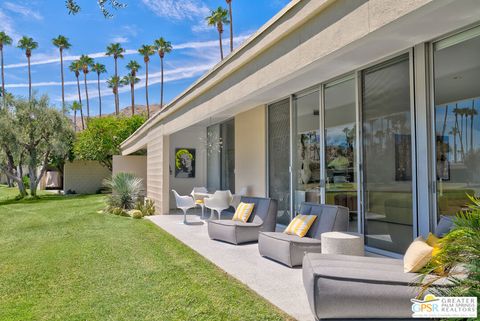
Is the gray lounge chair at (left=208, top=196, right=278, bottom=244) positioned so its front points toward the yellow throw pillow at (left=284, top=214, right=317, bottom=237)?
no

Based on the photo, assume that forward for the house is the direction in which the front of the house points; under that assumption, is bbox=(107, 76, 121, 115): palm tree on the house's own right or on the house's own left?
on the house's own right

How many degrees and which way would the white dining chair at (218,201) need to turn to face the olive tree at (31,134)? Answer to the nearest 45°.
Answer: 0° — it already faces it

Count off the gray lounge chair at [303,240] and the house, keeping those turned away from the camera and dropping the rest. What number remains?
0

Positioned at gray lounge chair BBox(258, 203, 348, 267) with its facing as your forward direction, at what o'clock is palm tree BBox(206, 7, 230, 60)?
The palm tree is roughly at 4 o'clock from the gray lounge chair.

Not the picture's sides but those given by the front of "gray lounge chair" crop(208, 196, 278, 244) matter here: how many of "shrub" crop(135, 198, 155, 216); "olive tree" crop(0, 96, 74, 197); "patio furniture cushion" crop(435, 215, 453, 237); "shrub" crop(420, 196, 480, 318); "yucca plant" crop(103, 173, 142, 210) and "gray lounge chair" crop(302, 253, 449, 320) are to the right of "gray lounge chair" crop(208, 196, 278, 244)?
3

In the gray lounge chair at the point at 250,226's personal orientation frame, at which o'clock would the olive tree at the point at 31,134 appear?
The olive tree is roughly at 3 o'clock from the gray lounge chair.

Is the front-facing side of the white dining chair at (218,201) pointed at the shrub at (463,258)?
no

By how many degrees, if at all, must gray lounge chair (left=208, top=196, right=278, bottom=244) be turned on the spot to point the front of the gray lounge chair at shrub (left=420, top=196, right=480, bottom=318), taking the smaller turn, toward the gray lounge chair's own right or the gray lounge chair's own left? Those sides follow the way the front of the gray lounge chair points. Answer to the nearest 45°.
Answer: approximately 45° to the gray lounge chair's own left

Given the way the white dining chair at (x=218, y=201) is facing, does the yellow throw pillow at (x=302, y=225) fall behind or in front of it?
behind

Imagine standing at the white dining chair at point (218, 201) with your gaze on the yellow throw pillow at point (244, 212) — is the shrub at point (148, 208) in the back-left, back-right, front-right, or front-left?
back-right

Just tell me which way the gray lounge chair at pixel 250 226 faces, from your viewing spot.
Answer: facing the viewer and to the left of the viewer

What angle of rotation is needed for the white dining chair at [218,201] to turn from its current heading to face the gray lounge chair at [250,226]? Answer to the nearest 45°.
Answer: approximately 135° to its left

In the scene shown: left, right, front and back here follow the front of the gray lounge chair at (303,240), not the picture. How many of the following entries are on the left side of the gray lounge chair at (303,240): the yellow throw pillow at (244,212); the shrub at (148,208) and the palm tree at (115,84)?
0
